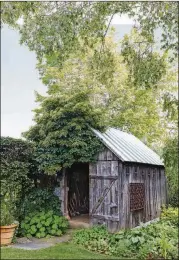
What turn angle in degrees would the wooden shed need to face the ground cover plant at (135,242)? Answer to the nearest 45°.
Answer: approximately 45° to its left

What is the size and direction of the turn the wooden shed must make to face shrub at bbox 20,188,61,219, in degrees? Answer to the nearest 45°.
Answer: approximately 45° to its right

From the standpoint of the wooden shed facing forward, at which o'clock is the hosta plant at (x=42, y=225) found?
The hosta plant is roughly at 1 o'clock from the wooden shed.

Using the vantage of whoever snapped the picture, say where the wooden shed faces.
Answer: facing the viewer and to the left of the viewer

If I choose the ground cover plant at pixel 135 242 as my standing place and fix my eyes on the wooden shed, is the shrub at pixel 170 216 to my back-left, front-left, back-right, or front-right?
front-right
